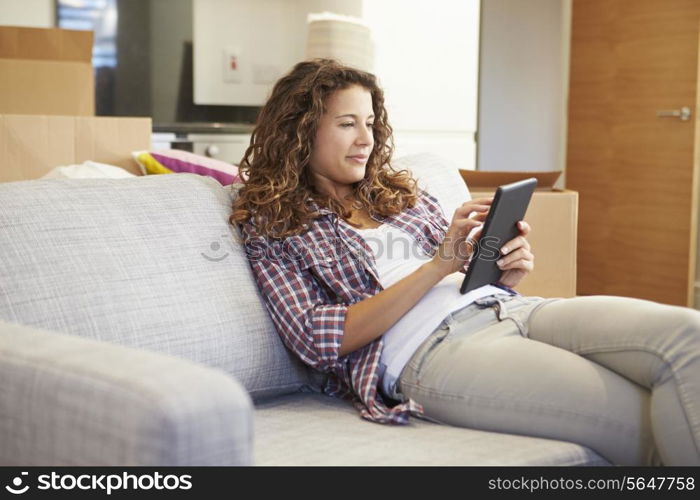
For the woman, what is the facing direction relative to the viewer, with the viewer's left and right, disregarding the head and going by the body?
facing the viewer and to the right of the viewer

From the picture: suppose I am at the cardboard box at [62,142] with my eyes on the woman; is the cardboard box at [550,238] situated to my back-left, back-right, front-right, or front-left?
front-left

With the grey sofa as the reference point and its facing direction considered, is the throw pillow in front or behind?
behind

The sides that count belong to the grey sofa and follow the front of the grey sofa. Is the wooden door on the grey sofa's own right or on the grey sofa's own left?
on the grey sofa's own left

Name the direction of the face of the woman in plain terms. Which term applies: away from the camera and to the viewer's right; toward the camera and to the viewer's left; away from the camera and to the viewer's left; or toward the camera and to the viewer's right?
toward the camera and to the viewer's right

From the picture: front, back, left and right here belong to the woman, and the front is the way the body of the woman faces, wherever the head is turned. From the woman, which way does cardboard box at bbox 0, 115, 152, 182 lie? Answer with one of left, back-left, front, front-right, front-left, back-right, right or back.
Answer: back

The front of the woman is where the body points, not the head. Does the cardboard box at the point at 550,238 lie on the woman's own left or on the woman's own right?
on the woman's own left
